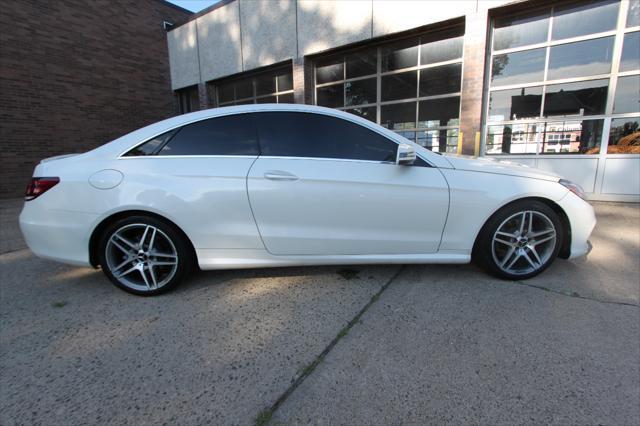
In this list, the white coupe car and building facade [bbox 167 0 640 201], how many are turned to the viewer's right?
1

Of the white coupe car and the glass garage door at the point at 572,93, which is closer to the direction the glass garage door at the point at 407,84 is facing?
the white coupe car

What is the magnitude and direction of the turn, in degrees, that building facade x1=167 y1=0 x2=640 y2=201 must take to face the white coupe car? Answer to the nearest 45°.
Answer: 0° — it already faces it

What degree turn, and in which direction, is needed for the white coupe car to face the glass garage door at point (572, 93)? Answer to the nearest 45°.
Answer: approximately 45° to its left

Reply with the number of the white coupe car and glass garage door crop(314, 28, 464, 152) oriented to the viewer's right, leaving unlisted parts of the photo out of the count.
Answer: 1

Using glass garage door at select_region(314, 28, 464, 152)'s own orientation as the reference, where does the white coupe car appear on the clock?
The white coupe car is roughly at 11 o'clock from the glass garage door.

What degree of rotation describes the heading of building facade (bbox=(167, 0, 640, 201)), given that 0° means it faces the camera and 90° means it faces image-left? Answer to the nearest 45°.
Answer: approximately 45°

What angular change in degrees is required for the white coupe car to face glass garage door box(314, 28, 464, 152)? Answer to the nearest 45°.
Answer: approximately 45° to its left

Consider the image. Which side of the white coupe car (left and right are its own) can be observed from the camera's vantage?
right

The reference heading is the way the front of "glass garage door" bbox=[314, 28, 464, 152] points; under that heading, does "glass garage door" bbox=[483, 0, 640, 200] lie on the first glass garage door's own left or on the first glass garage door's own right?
on the first glass garage door's own left
